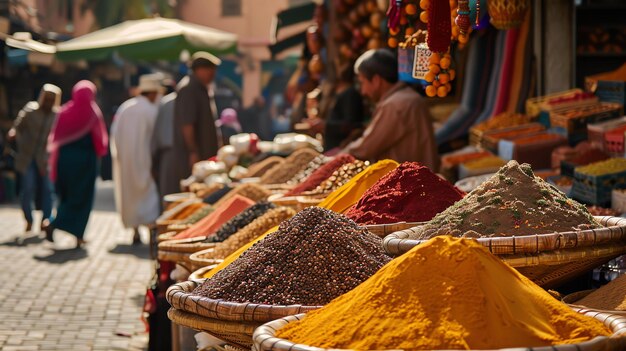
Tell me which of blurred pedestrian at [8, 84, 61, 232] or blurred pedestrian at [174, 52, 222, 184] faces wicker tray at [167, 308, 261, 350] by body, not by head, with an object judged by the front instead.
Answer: blurred pedestrian at [8, 84, 61, 232]

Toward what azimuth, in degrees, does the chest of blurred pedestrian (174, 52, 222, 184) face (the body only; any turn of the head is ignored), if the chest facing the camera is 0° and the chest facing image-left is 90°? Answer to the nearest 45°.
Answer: approximately 270°

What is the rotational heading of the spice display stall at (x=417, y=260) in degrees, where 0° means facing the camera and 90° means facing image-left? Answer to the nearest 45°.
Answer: approximately 45°

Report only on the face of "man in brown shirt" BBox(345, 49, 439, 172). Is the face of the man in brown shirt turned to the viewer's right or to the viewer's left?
to the viewer's left

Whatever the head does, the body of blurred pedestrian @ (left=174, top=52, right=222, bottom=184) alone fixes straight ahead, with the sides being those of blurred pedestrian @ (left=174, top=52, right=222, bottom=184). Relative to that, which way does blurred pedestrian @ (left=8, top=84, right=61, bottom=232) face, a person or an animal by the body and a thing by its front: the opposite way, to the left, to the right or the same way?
to the right

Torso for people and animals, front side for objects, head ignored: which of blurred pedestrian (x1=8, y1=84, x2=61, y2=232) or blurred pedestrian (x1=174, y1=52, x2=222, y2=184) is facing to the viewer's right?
blurred pedestrian (x1=174, y1=52, x2=222, y2=184)

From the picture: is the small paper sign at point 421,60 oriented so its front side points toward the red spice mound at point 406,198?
yes

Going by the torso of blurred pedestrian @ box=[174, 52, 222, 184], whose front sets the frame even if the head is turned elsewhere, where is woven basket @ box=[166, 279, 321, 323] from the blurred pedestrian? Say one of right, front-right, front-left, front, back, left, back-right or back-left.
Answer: right

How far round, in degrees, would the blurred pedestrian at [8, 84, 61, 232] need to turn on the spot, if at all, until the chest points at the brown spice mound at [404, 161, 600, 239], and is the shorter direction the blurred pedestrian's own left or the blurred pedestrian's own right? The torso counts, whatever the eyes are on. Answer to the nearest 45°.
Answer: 0° — they already face it

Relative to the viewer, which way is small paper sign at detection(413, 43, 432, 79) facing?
toward the camera
